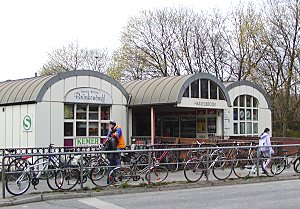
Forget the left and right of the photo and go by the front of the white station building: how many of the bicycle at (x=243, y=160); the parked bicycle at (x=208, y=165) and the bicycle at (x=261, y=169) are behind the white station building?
0

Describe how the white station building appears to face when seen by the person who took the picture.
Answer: facing the viewer and to the right of the viewer

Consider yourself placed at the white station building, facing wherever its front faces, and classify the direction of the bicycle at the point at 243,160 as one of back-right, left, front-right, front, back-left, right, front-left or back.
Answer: front

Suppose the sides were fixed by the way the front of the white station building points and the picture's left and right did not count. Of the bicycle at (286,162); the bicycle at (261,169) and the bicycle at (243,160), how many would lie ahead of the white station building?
3

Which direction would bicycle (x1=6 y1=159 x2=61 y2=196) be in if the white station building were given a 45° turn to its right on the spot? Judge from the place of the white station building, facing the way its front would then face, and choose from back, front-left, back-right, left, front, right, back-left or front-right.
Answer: front

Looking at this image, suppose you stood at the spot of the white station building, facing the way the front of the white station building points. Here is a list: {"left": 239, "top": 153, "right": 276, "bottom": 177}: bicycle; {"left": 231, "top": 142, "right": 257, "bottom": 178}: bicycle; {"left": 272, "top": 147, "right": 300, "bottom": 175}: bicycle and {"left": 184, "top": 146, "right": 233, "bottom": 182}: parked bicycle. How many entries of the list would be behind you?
0

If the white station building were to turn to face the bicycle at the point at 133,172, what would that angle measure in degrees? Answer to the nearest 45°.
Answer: approximately 45° to its right
